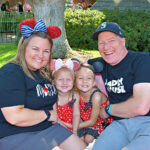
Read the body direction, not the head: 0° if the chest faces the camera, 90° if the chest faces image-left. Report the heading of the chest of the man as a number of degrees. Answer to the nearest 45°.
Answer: approximately 45°

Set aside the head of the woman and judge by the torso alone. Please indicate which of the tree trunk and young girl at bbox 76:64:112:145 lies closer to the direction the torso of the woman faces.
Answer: the young girl

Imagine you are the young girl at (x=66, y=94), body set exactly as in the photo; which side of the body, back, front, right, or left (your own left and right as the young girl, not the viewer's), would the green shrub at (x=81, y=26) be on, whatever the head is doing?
back

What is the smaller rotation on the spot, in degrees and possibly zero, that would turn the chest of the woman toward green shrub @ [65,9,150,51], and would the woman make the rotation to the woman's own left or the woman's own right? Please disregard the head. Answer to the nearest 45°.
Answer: approximately 135° to the woman's own left

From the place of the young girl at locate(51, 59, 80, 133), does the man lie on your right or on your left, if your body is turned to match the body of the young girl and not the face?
on your left
